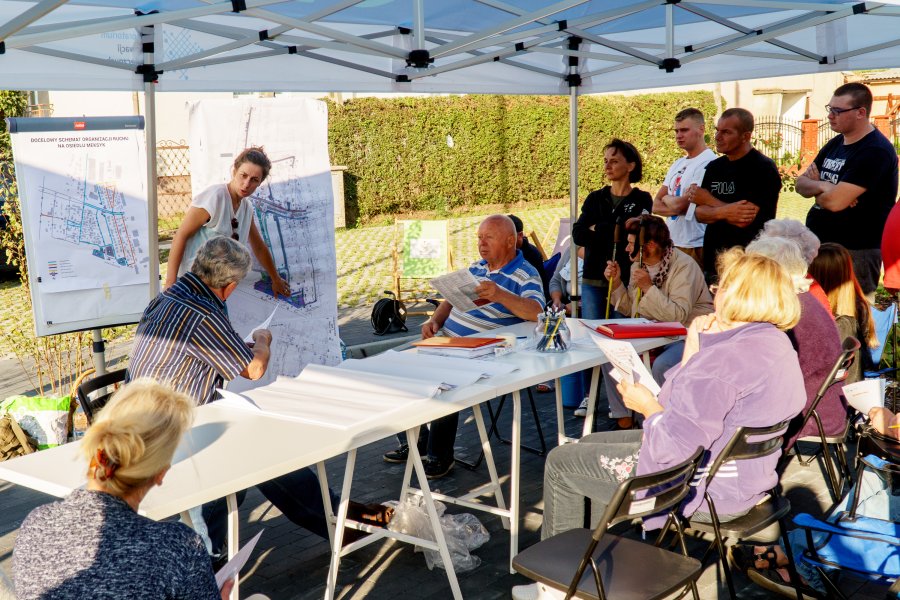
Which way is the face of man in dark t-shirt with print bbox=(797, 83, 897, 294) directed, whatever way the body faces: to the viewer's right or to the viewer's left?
to the viewer's left

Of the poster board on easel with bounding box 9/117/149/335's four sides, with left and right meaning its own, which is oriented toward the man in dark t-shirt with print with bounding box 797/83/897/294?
left

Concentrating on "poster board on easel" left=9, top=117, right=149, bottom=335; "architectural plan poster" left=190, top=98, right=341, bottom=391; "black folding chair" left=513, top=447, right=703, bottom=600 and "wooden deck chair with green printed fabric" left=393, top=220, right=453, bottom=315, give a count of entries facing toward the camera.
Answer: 3

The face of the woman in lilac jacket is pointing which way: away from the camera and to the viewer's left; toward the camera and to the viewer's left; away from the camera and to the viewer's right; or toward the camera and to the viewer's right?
away from the camera and to the viewer's left

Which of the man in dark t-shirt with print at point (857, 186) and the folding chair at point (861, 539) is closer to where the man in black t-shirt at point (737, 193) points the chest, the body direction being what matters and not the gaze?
the folding chair

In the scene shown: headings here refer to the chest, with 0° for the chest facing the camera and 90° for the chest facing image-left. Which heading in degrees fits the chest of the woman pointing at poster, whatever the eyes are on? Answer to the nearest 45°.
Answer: approximately 315°

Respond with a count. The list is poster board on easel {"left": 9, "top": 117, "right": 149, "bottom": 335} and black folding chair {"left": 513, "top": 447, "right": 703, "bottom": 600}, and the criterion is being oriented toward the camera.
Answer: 1

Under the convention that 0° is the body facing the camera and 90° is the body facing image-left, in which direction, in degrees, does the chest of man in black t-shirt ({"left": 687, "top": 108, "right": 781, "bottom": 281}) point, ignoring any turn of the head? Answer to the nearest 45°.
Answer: approximately 45°

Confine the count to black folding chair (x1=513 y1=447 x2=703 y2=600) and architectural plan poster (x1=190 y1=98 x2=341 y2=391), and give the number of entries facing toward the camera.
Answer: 1
